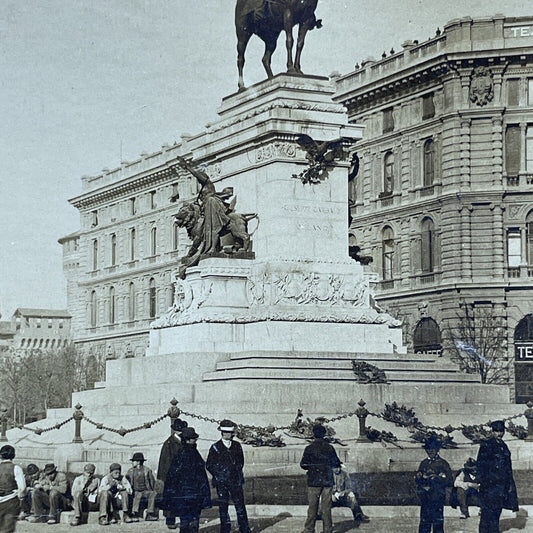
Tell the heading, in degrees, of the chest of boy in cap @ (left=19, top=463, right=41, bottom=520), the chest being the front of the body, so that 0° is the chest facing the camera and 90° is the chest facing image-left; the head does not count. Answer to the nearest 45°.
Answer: approximately 0°

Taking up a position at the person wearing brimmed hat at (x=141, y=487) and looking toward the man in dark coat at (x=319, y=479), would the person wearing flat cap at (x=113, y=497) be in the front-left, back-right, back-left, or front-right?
back-right

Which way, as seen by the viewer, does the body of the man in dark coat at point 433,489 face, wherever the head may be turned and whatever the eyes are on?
toward the camera

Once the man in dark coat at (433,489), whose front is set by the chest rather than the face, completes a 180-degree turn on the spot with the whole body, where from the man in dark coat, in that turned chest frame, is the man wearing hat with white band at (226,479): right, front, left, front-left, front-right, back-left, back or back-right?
left

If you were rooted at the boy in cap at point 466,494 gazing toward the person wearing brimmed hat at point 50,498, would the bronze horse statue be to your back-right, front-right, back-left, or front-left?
front-right

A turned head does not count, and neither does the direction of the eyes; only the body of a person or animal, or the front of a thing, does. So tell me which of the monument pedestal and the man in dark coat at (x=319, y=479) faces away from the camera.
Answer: the man in dark coat

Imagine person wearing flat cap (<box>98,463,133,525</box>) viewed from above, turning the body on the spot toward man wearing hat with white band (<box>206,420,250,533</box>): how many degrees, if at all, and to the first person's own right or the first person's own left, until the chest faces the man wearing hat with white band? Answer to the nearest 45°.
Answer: approximately 45° to the first person's own left

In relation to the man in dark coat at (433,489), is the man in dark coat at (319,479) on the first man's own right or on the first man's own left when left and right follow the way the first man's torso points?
on the first man's own right

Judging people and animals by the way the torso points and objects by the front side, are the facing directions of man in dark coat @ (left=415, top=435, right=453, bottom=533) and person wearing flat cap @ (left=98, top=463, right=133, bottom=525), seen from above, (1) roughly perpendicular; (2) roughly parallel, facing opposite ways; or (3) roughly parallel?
roughly parallel

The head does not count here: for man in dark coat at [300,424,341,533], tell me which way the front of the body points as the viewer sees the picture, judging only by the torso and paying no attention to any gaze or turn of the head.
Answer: away from the camera

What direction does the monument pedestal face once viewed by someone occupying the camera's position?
facing the viewer and to the right of the viewer

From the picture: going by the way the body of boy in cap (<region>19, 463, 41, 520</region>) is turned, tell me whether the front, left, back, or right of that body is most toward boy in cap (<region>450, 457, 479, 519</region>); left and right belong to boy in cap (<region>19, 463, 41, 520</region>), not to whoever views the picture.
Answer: left
